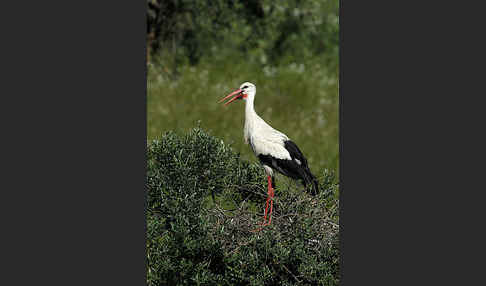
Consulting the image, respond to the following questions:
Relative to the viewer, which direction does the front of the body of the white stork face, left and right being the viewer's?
facing to the left of the viewer

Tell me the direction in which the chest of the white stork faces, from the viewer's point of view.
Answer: to the viewer's left
